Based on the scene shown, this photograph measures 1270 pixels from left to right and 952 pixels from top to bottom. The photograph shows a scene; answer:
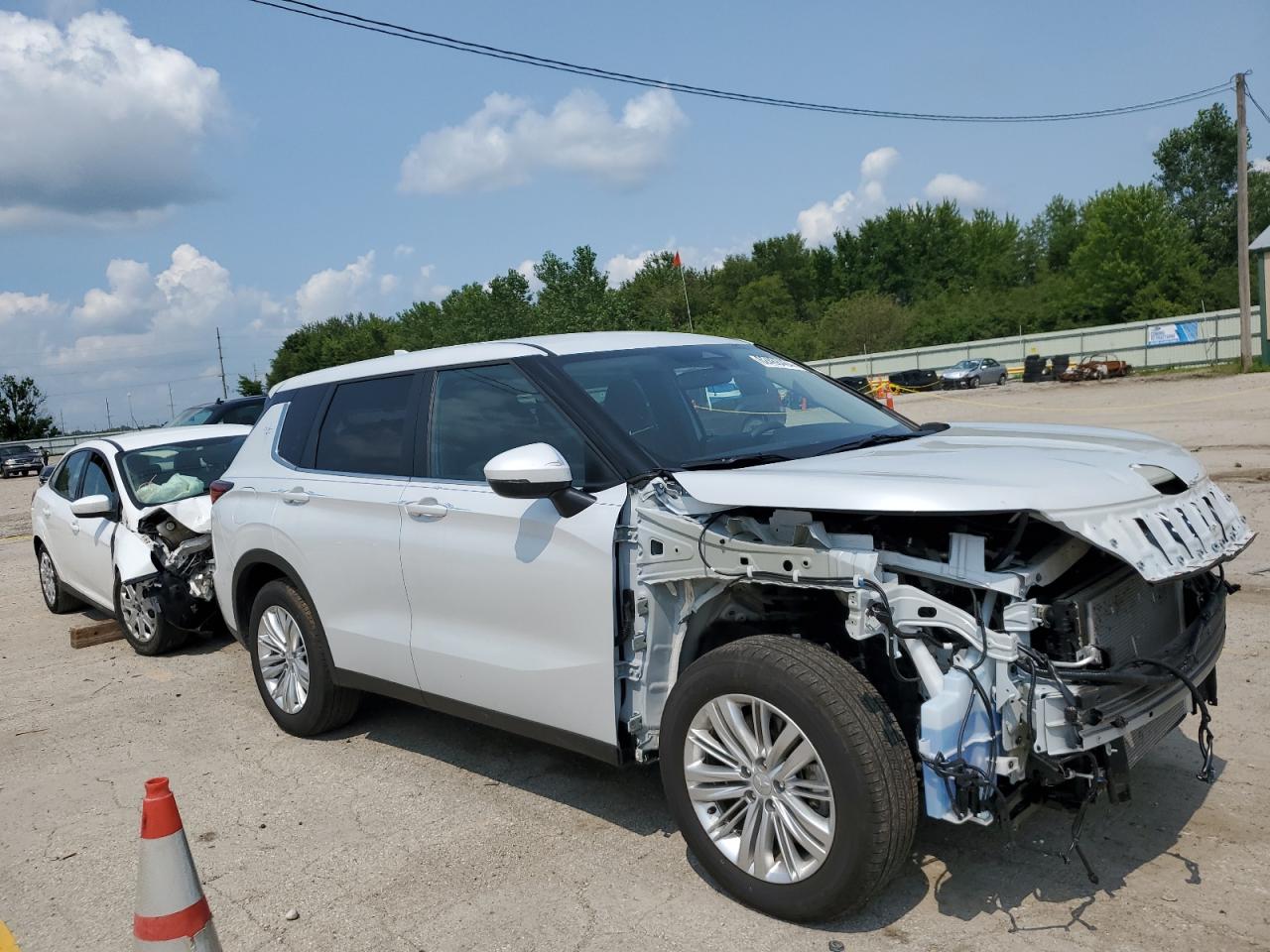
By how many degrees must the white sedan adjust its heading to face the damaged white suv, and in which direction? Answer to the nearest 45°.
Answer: approximately 45° to its right

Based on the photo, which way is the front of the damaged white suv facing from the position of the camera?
facing the viewer and to the right of the viewer

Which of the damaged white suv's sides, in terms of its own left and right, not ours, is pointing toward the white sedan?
back

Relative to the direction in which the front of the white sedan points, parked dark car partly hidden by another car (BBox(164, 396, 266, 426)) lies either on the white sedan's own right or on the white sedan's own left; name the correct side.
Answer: on the white sedan's own left

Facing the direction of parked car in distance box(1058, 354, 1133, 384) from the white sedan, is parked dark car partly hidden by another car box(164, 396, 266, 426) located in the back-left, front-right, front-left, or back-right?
front-left

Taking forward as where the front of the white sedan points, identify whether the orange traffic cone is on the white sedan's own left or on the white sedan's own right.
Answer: on the white sedan's own right

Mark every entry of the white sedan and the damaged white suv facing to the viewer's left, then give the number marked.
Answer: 0

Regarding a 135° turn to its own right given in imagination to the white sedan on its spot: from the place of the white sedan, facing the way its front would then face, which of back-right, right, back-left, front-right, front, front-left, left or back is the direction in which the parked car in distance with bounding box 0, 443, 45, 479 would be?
right

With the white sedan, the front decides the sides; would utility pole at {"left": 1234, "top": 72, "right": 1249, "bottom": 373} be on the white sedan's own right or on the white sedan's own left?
on the white sedan's own left

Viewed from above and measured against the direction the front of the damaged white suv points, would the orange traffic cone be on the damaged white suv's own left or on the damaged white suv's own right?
on the damaged white suv's own right

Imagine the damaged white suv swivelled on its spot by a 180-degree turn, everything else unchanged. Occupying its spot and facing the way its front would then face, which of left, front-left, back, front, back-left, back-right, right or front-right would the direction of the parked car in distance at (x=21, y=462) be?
front
